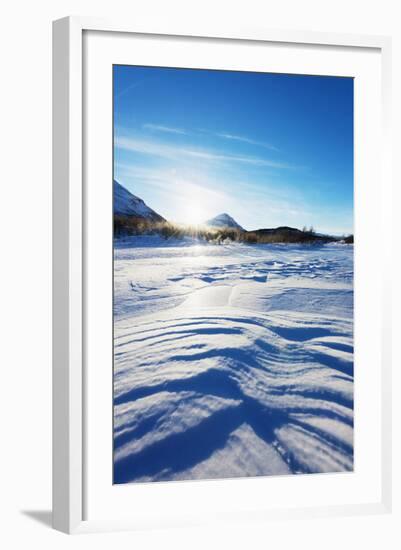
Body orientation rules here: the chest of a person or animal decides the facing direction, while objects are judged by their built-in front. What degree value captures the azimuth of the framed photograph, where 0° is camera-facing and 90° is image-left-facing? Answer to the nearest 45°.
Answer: approximately 315°
